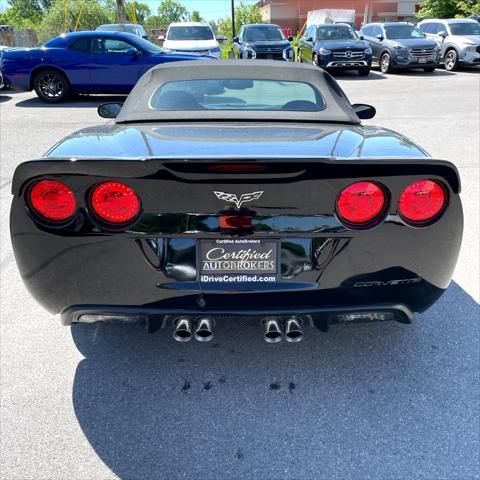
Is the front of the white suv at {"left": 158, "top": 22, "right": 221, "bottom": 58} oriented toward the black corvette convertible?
yes

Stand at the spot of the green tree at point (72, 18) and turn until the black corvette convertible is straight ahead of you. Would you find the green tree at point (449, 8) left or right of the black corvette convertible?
left

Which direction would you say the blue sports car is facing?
to the viewer's right

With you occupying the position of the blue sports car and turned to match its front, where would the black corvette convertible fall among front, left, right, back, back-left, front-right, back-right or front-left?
right

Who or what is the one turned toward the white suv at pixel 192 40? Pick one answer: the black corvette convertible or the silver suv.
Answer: the black corvette convertible

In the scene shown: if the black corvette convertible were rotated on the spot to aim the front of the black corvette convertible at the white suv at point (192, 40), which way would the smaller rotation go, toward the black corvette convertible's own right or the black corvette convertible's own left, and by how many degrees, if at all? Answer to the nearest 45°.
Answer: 0° — it already faces it

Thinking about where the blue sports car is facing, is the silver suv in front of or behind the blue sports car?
in front

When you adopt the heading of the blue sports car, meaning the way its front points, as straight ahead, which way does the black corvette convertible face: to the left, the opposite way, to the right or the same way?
to the left

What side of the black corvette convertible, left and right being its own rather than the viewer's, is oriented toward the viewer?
back

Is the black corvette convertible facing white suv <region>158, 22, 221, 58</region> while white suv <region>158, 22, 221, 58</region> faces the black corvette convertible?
yes

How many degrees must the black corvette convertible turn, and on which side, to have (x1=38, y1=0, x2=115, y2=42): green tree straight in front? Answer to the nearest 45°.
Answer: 0° — it already faces it

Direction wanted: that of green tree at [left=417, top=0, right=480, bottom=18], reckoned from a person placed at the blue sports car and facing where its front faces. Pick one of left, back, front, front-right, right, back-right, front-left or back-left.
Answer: front-left

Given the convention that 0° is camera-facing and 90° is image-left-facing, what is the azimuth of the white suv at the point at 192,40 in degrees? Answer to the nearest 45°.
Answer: approximately 0°
